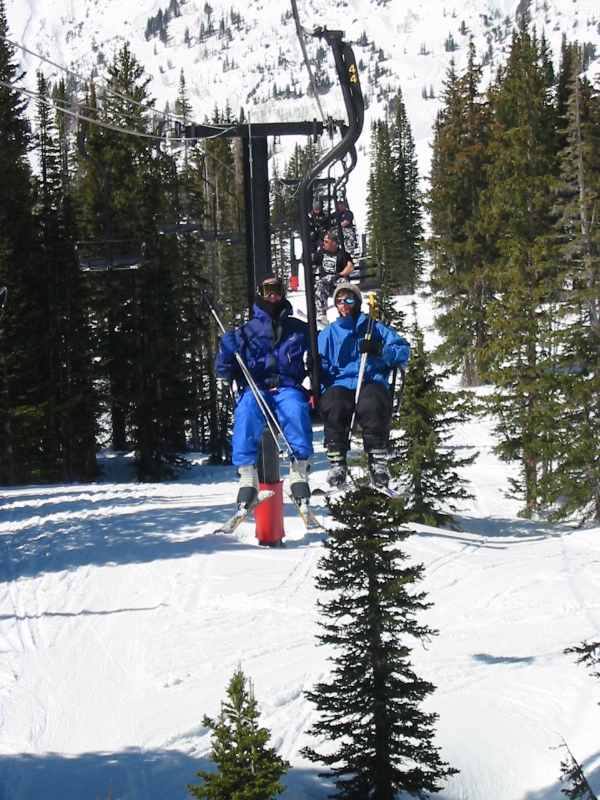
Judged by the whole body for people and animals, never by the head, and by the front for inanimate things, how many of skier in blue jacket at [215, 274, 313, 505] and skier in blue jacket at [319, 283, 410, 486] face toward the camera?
2

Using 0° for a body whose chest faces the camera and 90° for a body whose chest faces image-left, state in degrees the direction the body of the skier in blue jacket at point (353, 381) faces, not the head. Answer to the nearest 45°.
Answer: approximately 0°

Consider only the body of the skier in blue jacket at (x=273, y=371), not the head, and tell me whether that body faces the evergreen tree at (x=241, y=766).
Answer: yes

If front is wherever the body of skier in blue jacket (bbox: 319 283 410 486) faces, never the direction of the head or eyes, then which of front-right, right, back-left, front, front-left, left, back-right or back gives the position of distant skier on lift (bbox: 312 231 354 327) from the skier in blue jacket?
back

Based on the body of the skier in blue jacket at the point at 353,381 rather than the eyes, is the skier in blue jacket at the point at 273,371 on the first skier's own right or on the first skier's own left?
on the first skier's own right

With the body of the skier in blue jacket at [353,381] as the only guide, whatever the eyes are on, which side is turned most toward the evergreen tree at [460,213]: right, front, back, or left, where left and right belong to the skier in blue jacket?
back

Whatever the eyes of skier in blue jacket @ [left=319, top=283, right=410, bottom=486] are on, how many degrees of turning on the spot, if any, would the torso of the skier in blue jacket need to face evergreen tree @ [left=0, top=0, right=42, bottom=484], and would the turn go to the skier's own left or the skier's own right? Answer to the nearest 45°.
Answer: approximately 135° to the skier's own right

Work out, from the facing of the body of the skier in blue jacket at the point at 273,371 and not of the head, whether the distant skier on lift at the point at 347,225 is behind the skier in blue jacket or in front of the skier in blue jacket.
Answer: behind

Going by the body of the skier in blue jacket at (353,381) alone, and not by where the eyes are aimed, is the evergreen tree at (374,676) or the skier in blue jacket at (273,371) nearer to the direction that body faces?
the evergreen tree
